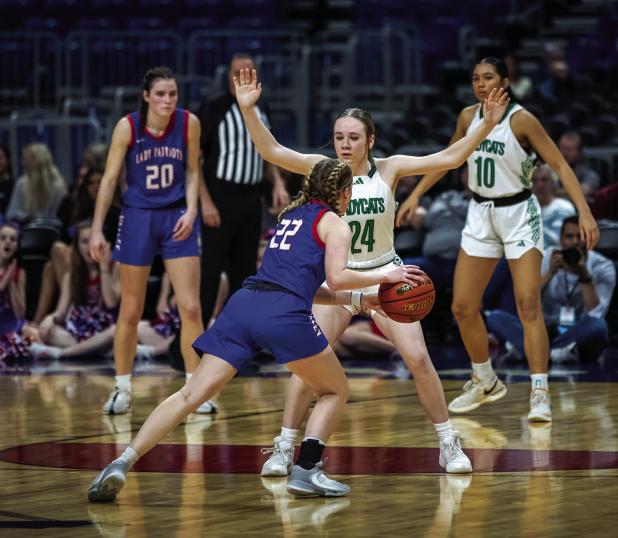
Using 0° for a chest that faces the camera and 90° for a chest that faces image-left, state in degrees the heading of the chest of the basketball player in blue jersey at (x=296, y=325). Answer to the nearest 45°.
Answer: approximately 225°

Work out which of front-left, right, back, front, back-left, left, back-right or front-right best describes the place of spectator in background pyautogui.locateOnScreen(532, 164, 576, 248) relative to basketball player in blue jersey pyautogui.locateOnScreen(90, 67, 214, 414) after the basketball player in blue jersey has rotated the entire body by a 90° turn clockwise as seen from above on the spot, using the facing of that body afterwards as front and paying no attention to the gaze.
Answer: back-right

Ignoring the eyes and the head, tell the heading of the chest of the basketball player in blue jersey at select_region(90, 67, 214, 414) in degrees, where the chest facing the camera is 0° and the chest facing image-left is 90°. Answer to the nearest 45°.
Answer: approximately 0°

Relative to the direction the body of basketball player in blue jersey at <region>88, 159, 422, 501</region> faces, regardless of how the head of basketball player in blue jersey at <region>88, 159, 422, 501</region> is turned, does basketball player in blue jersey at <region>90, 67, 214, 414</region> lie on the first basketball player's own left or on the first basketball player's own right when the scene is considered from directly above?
on the first basketball player's own left

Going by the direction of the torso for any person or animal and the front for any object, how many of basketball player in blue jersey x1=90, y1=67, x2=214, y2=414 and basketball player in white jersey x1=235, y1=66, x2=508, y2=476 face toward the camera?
2

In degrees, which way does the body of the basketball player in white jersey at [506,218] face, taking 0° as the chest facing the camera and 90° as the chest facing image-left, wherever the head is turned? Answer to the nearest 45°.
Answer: approximately 45°

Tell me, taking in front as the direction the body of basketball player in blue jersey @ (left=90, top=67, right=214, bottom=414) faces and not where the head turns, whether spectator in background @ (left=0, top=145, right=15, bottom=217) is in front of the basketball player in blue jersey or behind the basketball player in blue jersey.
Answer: behind

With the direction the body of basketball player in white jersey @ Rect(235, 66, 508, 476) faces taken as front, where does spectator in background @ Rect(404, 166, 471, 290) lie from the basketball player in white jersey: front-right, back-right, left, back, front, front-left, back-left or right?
back

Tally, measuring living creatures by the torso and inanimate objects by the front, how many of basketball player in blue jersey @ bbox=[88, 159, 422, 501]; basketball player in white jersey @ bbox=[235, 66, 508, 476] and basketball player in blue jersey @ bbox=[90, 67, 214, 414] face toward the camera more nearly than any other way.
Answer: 2
